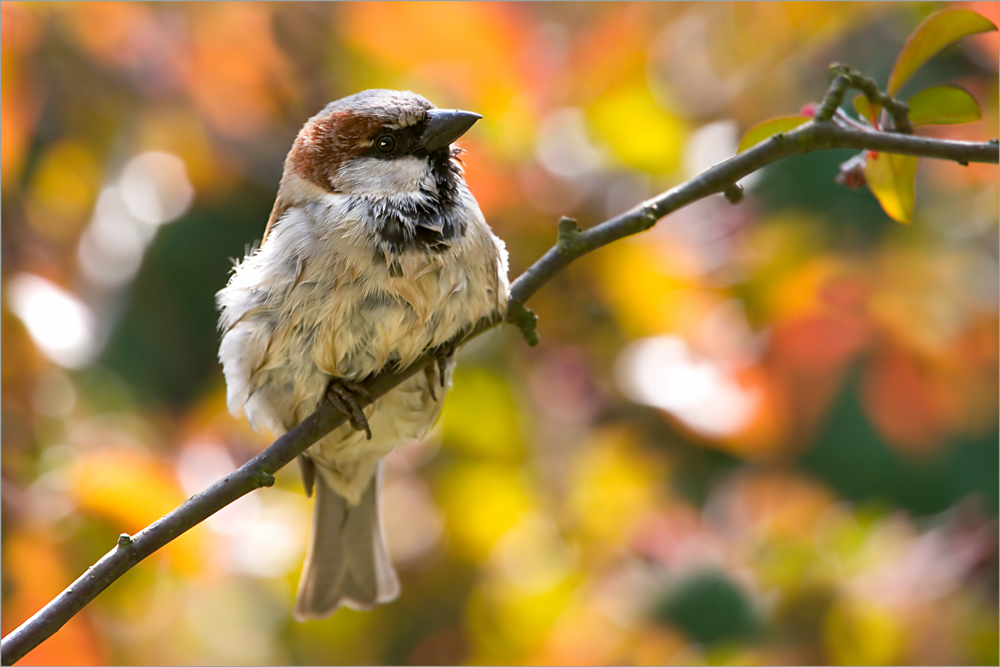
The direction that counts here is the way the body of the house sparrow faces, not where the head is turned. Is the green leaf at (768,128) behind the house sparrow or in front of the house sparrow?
in front

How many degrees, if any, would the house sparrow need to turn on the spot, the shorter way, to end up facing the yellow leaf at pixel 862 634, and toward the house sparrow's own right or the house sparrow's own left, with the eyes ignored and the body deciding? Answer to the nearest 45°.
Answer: approximately 90° to the house sparrow's own left

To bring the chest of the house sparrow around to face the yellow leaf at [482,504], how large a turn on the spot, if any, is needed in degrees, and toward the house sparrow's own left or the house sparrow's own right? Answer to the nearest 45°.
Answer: approximately 135° to the house sparrow's own left
